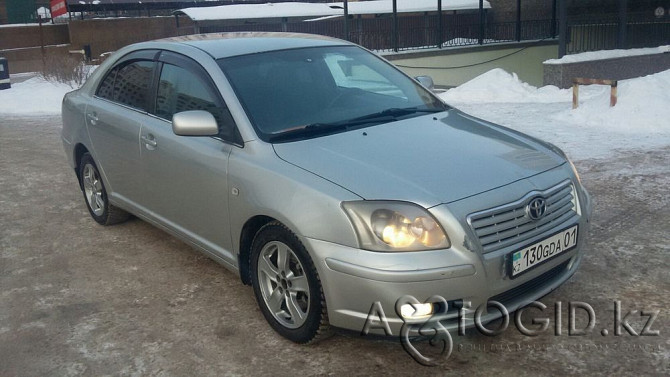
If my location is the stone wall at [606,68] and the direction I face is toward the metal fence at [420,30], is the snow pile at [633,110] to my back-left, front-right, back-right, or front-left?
back-left

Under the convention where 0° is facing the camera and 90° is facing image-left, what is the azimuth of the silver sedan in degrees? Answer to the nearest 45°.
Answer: approximately 315°

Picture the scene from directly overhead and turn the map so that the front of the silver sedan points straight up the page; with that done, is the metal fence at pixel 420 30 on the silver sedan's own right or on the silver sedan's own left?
on the silver sedan's own left

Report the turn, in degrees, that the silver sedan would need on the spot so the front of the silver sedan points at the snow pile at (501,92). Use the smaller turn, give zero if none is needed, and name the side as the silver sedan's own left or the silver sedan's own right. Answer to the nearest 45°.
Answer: approximately 135° to the silver sedan's own left

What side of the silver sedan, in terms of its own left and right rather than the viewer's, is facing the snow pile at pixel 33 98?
back

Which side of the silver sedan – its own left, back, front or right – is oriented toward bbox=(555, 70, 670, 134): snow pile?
left

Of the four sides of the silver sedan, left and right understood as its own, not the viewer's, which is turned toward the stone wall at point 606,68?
left

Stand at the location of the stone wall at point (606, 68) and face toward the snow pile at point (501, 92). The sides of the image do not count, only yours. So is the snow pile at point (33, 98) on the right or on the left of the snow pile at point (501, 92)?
right

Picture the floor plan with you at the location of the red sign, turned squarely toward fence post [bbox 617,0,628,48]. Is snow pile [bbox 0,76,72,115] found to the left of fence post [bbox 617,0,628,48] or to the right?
right
